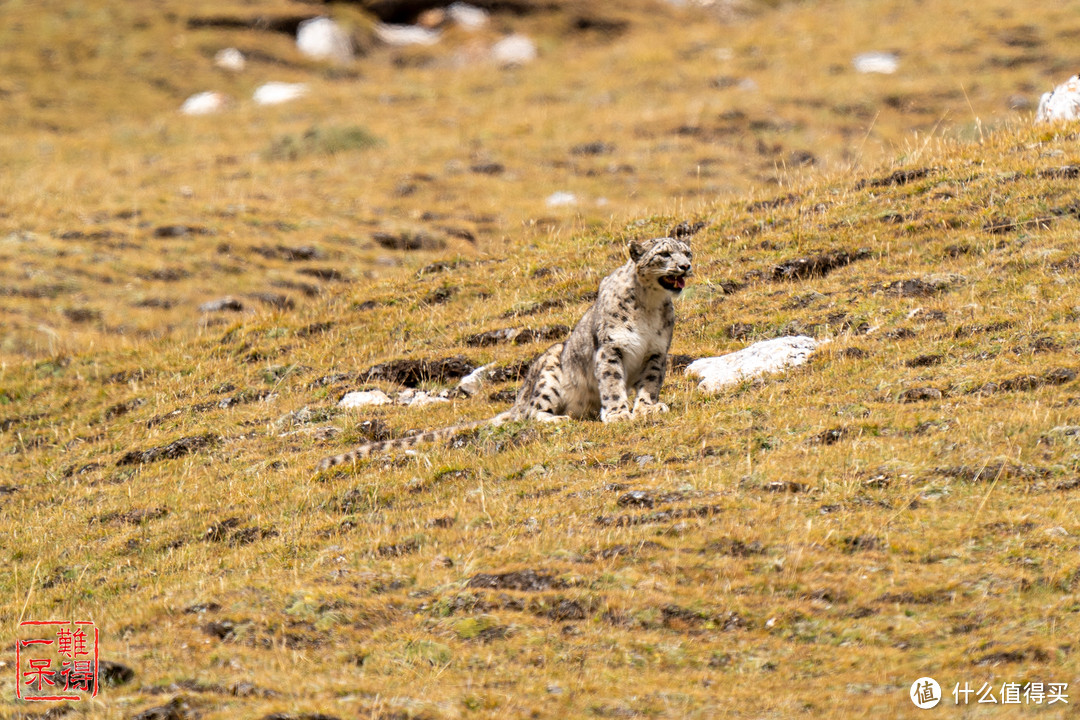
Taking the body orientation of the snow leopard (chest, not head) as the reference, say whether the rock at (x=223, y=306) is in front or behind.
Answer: behind

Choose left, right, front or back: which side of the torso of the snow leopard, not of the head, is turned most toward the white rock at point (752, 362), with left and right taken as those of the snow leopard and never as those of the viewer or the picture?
left

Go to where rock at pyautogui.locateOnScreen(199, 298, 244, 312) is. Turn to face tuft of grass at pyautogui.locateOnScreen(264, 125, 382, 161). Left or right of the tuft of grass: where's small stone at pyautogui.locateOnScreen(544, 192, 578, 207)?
right

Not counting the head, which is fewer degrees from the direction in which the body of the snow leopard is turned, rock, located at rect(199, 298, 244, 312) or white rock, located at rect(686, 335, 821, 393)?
the white rock

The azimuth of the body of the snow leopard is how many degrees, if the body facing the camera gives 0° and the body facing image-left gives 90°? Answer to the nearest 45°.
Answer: approximately 315°

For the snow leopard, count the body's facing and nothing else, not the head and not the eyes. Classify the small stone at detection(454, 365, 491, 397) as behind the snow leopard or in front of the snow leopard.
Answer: behind

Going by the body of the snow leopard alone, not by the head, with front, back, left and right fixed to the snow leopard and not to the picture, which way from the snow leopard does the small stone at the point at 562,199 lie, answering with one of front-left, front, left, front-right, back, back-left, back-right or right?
back-left

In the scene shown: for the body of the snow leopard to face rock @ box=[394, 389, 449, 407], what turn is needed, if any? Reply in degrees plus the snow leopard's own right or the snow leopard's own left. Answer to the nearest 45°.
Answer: approximately 180°
